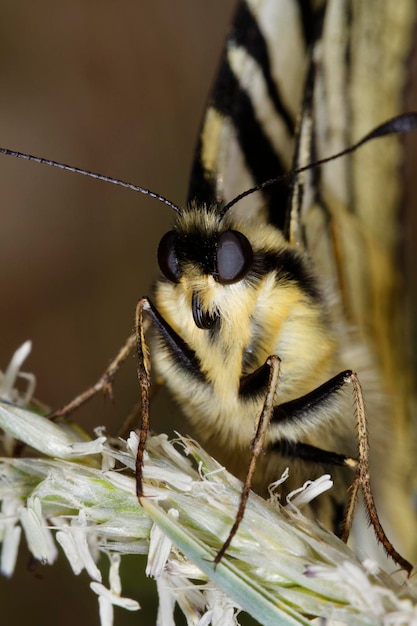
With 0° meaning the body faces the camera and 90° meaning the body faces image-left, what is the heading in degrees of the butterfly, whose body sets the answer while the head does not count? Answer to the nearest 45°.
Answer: approximately 45°
